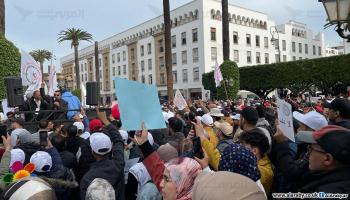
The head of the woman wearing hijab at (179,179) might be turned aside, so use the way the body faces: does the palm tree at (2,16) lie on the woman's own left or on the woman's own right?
on the woman's own right

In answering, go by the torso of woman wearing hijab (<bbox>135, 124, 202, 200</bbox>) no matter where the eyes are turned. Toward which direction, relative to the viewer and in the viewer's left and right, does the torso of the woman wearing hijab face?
facing to the left of the viewer

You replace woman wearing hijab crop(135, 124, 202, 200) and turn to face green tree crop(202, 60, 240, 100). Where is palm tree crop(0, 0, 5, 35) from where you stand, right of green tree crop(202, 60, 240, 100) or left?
left

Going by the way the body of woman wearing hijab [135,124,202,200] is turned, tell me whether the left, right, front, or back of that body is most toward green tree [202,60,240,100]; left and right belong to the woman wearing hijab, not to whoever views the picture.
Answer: right

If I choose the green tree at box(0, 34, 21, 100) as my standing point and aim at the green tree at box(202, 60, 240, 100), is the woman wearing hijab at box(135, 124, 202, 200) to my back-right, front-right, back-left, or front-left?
back-right

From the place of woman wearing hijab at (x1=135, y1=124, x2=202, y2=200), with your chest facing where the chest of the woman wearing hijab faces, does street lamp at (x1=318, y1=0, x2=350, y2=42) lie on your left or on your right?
on your right
